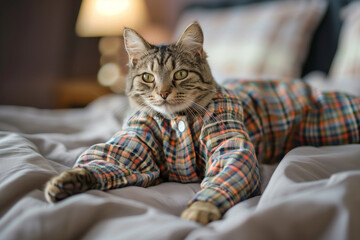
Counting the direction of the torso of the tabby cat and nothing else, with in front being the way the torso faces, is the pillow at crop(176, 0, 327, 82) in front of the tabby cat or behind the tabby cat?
behind

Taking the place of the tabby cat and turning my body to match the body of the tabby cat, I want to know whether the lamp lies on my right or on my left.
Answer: on my right

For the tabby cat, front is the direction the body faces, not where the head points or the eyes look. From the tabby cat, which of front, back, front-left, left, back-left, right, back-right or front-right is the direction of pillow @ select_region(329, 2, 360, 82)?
back

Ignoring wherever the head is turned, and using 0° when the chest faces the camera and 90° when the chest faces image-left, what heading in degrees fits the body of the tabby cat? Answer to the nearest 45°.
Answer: approximately 45°
